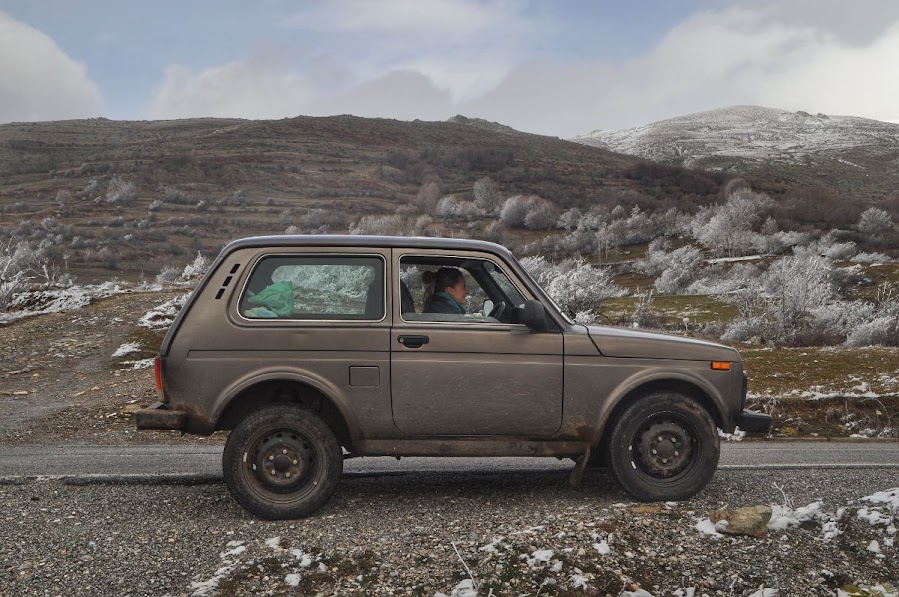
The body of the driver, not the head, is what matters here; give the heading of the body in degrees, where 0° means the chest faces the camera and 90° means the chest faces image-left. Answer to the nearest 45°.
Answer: approximately 270°

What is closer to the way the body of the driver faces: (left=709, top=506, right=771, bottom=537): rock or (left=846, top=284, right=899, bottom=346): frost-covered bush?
the rock

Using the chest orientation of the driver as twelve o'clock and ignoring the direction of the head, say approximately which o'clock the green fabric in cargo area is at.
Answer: The green fabric in cargo area is roughly at 6 o'clock from the driver.

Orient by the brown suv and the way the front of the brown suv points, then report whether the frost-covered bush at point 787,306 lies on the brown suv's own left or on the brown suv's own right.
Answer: on the brown suv's own left

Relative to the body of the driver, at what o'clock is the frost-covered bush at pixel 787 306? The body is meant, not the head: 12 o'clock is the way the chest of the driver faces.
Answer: The frost-covered bush is roughly at 10 o'clock from the driver.

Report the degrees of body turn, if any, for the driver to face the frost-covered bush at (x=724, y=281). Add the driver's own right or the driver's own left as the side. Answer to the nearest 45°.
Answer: approximately 90° to the driver's own left

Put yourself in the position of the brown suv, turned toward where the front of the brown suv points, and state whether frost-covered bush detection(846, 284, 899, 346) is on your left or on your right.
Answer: on your left

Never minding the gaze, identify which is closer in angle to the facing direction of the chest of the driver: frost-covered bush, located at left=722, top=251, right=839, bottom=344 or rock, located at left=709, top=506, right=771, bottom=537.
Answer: the rock

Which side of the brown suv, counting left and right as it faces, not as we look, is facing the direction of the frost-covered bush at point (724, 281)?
left

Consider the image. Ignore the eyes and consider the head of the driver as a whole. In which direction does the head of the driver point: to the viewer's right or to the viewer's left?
to the viewer's right

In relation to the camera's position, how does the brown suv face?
facing to the right of the viewer
